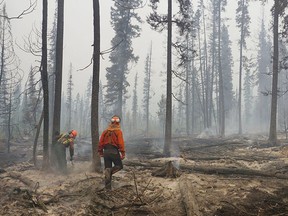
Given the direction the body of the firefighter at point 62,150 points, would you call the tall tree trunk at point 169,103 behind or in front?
in front

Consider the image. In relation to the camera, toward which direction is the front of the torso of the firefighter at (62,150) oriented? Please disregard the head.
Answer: to the viewer's right

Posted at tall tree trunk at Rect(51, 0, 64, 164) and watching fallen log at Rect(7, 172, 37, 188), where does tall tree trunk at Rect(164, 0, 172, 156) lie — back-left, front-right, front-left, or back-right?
back-left

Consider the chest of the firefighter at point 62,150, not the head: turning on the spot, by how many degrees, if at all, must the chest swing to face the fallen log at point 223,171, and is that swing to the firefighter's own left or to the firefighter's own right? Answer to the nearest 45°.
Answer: approximately 45° to the firefighter's own right

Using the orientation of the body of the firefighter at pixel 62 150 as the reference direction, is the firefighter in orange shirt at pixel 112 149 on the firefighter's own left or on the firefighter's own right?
on the firefighter's own right

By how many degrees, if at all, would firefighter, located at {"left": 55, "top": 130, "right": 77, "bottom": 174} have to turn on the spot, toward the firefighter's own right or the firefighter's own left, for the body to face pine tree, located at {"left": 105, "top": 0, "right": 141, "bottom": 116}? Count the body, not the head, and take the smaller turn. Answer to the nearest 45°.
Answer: approximately 90° to the firefighter's own left
